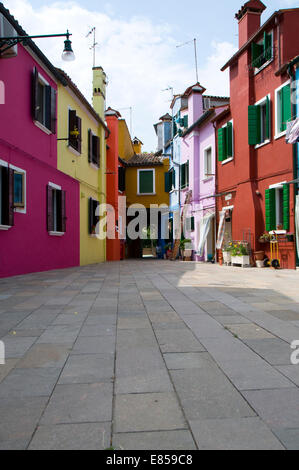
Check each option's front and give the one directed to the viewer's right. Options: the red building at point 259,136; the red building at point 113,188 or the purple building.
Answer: the red building at point 113,188

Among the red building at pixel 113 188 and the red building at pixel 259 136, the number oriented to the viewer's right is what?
1

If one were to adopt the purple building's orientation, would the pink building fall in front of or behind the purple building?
in front

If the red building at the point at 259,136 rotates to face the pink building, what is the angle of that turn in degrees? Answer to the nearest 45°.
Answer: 0° — it already faces it

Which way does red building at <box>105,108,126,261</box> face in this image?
to the viewer's right

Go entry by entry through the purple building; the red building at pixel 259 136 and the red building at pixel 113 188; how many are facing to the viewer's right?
1

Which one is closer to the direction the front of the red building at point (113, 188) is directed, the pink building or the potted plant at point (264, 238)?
the potted plant

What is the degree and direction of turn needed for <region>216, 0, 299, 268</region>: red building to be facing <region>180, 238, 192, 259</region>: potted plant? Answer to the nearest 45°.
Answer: approximately 90° to its right

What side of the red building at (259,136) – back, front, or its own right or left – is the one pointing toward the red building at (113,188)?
right

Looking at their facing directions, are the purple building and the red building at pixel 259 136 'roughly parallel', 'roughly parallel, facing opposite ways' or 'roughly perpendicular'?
roughly parallel

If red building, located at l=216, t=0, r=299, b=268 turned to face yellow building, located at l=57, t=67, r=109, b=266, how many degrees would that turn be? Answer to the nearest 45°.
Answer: approximately 45° to its right

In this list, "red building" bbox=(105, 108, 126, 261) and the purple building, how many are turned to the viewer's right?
1

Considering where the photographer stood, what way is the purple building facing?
facing the viewer and to the left of the viewer

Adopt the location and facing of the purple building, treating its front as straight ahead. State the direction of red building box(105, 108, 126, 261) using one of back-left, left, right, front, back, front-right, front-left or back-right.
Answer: front-right

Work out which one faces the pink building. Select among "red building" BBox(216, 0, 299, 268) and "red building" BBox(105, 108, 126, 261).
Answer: "red building" BBox(216, 0, 299, 268)

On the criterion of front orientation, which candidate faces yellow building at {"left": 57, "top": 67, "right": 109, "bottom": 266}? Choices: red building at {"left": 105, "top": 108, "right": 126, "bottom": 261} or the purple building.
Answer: the purple building
